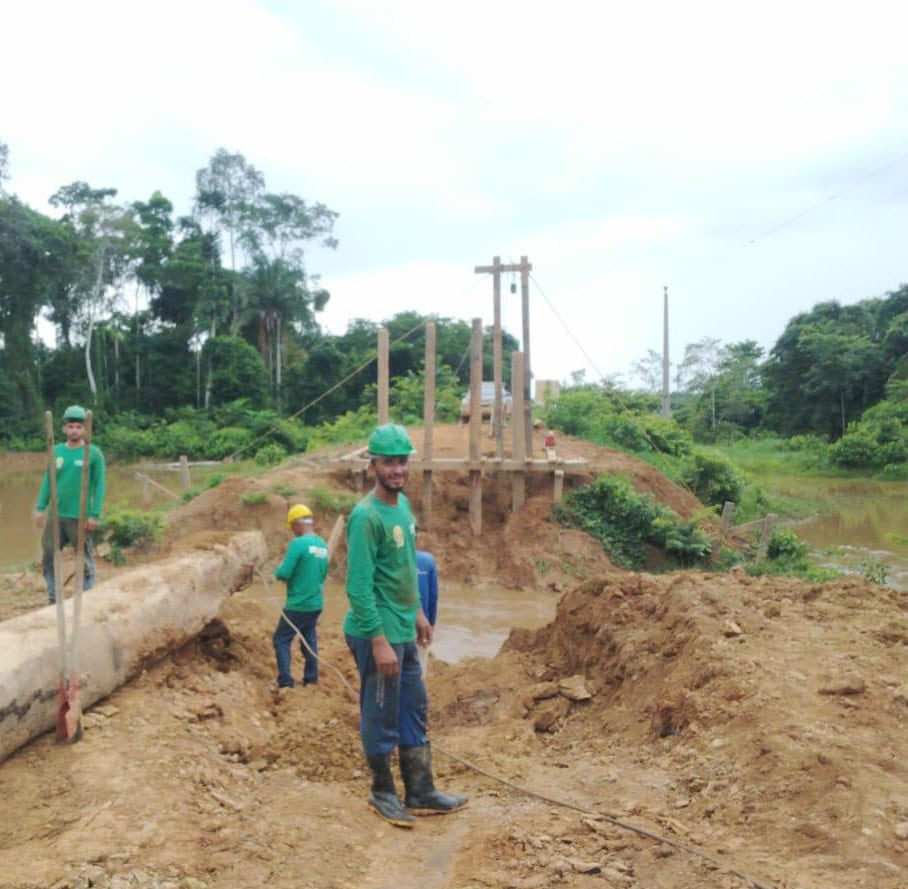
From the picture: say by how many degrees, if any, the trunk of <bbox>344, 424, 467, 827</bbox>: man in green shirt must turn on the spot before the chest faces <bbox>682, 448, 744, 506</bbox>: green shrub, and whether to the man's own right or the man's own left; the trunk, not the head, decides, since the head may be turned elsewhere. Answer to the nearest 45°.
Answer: approximately 90° to the man's own left

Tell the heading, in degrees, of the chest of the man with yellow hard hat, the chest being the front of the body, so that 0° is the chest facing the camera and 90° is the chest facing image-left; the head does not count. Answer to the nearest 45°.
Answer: approximately 135°

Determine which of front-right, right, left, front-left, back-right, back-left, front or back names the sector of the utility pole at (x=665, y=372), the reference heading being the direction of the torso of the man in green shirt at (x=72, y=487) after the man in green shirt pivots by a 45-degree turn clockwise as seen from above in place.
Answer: back

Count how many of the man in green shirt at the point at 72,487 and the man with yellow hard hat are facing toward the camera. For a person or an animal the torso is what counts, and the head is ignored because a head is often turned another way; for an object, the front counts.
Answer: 1

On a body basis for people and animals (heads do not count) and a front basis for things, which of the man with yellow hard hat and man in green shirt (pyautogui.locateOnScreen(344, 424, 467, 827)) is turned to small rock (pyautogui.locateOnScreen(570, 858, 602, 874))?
the man in green shirt

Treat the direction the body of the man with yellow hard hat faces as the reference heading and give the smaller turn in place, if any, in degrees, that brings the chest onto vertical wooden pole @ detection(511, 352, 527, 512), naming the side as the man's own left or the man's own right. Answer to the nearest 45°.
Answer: approximately 90° to the man's own right

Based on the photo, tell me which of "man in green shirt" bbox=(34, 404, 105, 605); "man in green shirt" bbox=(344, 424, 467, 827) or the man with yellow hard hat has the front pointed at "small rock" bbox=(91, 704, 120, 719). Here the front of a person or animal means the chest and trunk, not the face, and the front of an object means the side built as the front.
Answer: "man in green shirt" bbox=(34, 404, 105, 605)

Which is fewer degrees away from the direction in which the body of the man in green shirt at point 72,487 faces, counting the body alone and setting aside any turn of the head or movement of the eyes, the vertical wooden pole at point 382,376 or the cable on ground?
the cable on ground
